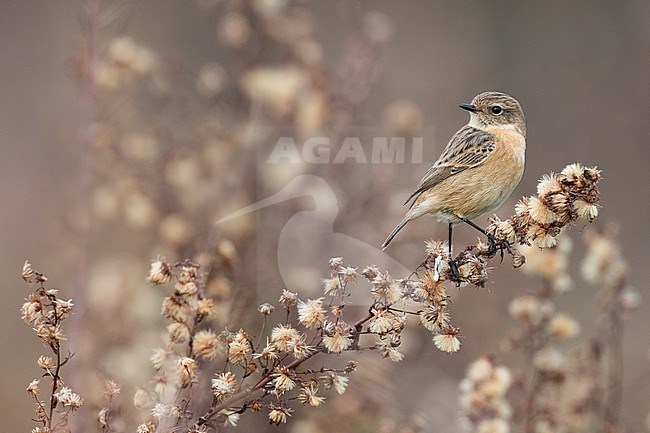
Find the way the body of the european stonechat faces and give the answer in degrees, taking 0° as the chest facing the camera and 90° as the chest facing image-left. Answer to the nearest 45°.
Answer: approximately 270°

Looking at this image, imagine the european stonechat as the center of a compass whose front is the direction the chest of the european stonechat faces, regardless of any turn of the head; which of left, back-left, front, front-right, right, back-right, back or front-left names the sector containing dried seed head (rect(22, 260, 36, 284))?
back-right

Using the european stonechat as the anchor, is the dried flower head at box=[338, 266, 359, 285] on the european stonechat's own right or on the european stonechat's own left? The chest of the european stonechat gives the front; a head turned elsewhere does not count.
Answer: on the european stonechat's own right

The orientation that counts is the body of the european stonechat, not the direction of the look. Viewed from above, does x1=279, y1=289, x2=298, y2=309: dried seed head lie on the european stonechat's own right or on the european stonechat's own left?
on the european stonechat's own right

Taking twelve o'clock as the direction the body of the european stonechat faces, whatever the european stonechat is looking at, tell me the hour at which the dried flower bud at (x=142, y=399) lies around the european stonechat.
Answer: The dried flower bud is roughly at 5 o'clock from the european stonechat.

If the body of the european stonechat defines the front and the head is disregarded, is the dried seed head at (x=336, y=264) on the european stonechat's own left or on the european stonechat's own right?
on the european stonechat's own right
